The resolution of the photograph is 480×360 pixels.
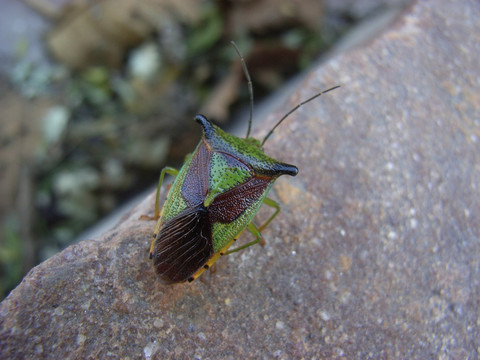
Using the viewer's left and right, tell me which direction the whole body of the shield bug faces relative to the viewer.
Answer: facing away from the viewer and to the right of the viewer
